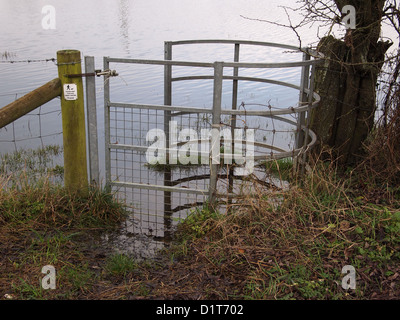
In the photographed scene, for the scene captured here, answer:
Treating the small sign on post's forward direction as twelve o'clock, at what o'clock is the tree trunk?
The tree trunk is roughly at 9 o'clock from the small sign on post.

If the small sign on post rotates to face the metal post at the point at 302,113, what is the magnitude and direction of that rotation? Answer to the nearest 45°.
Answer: approximately 90° to its left

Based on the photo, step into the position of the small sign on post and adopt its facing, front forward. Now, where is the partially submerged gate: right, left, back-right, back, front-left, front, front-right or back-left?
left

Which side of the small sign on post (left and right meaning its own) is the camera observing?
front
